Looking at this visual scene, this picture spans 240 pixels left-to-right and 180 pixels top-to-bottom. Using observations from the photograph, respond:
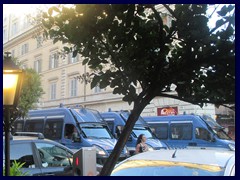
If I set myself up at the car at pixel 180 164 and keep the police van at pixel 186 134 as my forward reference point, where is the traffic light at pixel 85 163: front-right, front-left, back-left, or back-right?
back-left

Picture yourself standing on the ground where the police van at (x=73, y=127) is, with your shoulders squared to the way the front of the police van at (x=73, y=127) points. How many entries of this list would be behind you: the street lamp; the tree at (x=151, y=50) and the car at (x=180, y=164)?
0

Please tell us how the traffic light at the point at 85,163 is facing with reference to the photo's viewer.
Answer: facing the viewer and to the left of the viewer

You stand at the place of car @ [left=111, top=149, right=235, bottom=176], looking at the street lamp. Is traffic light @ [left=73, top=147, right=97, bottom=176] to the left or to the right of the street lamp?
right
